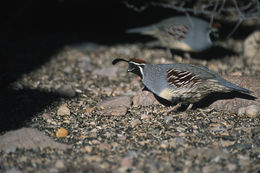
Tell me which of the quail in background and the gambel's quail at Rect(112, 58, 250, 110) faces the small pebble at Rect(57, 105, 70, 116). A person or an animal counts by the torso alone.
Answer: the gambel's quail

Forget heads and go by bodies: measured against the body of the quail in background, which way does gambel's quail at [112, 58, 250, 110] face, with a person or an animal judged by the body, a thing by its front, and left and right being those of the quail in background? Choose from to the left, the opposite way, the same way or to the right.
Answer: the opposite way

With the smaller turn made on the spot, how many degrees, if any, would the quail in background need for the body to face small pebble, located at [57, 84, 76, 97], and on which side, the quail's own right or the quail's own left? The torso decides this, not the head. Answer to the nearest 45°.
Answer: approximately 135° to the quail's own right

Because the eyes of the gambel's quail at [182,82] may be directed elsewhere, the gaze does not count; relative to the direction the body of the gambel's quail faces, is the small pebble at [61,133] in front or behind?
in front

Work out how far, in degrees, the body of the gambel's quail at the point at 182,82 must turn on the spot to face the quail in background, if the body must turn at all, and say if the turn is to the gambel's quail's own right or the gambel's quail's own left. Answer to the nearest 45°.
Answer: approximately 90° to the gambel's quail's own right

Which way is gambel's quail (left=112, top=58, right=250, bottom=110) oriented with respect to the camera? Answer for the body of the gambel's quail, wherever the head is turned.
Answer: to the viewer's left

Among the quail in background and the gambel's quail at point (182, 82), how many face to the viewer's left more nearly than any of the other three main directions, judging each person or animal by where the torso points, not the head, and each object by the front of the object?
1

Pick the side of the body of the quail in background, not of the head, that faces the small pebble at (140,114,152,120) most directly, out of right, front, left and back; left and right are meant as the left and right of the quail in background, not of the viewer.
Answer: right

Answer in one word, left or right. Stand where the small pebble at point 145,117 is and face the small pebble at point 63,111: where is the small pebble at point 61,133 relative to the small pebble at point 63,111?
left

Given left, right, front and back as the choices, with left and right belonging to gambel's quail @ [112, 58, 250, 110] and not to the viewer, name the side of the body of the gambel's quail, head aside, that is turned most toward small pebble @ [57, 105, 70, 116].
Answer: front
